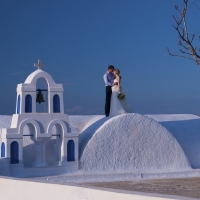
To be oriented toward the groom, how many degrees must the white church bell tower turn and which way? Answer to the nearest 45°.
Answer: approximately 135° to its left

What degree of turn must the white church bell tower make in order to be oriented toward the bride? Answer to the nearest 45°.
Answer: approximately 135° to its left

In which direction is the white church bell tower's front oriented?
toward the camera
